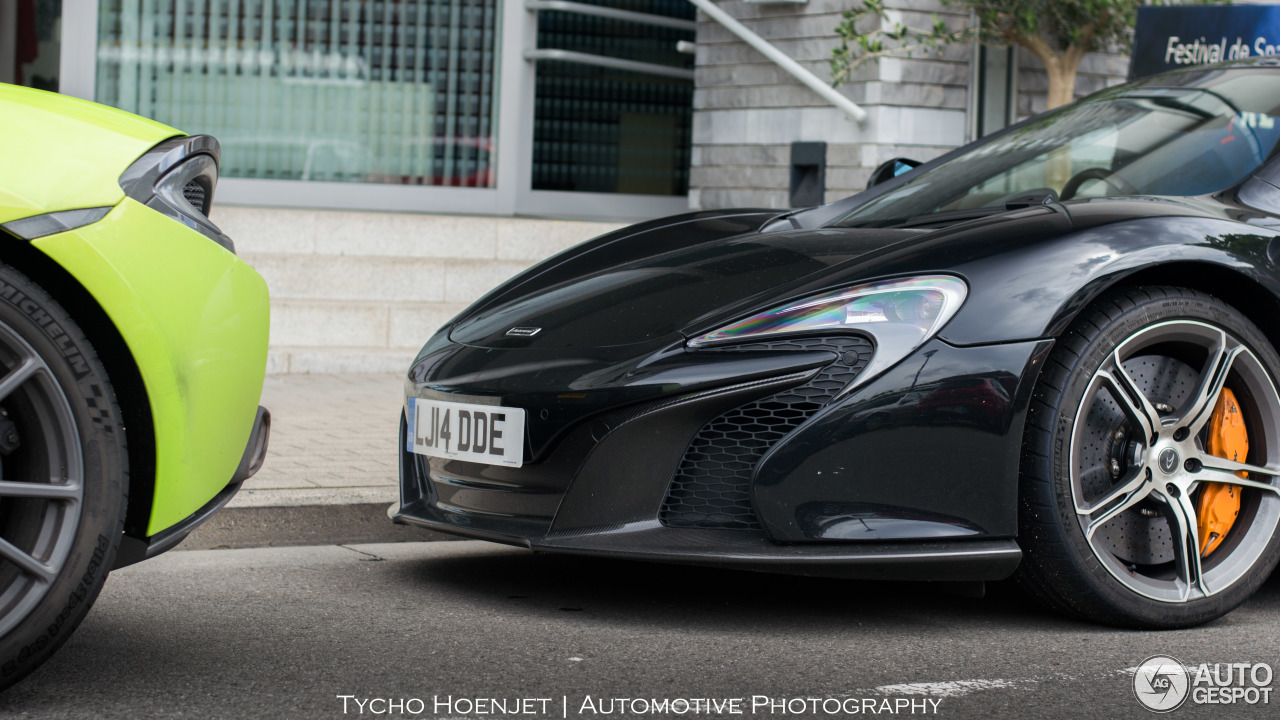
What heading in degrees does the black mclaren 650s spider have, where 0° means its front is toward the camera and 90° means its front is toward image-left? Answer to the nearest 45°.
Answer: approximately 45°

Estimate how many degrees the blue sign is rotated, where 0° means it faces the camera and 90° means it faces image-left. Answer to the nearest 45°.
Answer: approximately 0°

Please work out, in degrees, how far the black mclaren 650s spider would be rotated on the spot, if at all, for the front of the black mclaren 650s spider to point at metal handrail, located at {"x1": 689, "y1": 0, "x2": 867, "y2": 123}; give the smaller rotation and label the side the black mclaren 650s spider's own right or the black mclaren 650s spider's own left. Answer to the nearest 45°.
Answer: approximately 135° to the black mclaren 650s spider's own right

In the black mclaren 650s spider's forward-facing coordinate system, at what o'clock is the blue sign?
The blue sign is roughly at 5 o'clock from the black mclaren 650s spider.

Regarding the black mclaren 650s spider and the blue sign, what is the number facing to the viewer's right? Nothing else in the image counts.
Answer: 0

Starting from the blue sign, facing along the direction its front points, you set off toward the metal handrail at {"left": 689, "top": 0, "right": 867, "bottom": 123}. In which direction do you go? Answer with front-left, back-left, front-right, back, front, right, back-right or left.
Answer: back-right

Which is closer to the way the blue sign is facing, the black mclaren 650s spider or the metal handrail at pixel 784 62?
the black mclaren 650s spider

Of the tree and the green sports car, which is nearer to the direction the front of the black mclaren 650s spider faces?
the green sports car
